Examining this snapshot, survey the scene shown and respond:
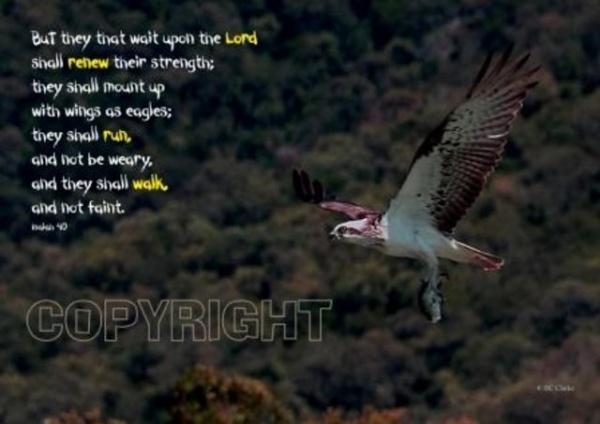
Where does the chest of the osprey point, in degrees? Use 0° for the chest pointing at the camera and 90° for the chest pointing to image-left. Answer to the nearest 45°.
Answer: approximately 90°
